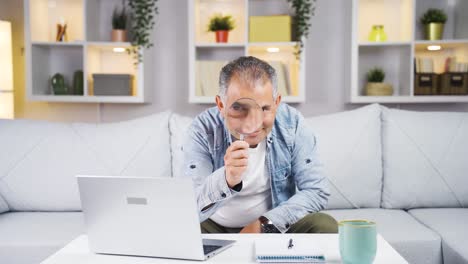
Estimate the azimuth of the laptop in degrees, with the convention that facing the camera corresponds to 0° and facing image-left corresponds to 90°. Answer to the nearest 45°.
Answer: approximately 225°

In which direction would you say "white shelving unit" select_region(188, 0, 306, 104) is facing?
toward the camera

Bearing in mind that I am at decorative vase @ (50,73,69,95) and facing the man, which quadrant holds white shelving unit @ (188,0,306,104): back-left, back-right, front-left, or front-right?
front-left

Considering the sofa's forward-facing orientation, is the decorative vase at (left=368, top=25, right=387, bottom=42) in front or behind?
behind

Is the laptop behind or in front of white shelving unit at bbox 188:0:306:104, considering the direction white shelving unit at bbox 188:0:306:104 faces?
in front

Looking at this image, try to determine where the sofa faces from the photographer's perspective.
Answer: facing the viewer

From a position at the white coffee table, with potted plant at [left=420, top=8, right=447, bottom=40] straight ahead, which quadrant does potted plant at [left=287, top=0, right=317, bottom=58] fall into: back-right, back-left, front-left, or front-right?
front-left

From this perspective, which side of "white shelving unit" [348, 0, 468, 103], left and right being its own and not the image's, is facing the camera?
front

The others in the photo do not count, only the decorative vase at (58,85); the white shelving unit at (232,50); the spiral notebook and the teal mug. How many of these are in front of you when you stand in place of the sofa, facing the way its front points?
2

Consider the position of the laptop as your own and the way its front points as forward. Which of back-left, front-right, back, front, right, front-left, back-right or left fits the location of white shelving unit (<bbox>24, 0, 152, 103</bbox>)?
front-left

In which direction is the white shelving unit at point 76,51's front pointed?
toward the camera

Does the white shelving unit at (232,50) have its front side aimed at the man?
yes

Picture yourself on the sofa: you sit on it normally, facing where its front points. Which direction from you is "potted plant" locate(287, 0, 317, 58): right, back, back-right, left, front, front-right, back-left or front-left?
back

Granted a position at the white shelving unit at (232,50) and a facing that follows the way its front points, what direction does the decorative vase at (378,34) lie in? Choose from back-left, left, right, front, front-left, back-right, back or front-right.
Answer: left

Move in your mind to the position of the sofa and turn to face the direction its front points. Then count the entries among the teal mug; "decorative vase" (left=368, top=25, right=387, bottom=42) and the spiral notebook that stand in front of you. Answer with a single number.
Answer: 2

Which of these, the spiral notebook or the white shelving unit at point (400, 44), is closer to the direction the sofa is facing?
the spiral notebook

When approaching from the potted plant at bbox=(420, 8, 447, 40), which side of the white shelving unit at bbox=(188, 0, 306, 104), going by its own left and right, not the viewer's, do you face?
left
